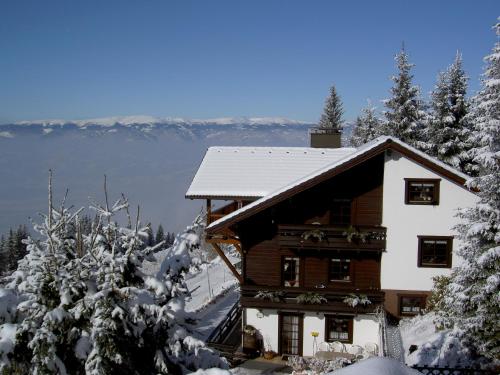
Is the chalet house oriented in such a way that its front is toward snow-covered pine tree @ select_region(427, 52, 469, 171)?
no

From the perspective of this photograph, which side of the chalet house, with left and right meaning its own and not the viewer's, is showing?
front

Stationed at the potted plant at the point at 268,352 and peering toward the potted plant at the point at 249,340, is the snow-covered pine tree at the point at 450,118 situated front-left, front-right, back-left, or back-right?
back-right

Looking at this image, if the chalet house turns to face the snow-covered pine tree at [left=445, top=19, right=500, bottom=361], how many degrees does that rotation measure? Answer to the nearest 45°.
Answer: approximately 45° to its left

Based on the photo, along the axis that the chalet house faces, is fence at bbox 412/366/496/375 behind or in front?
in front

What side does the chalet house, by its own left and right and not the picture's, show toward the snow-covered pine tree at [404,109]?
back
